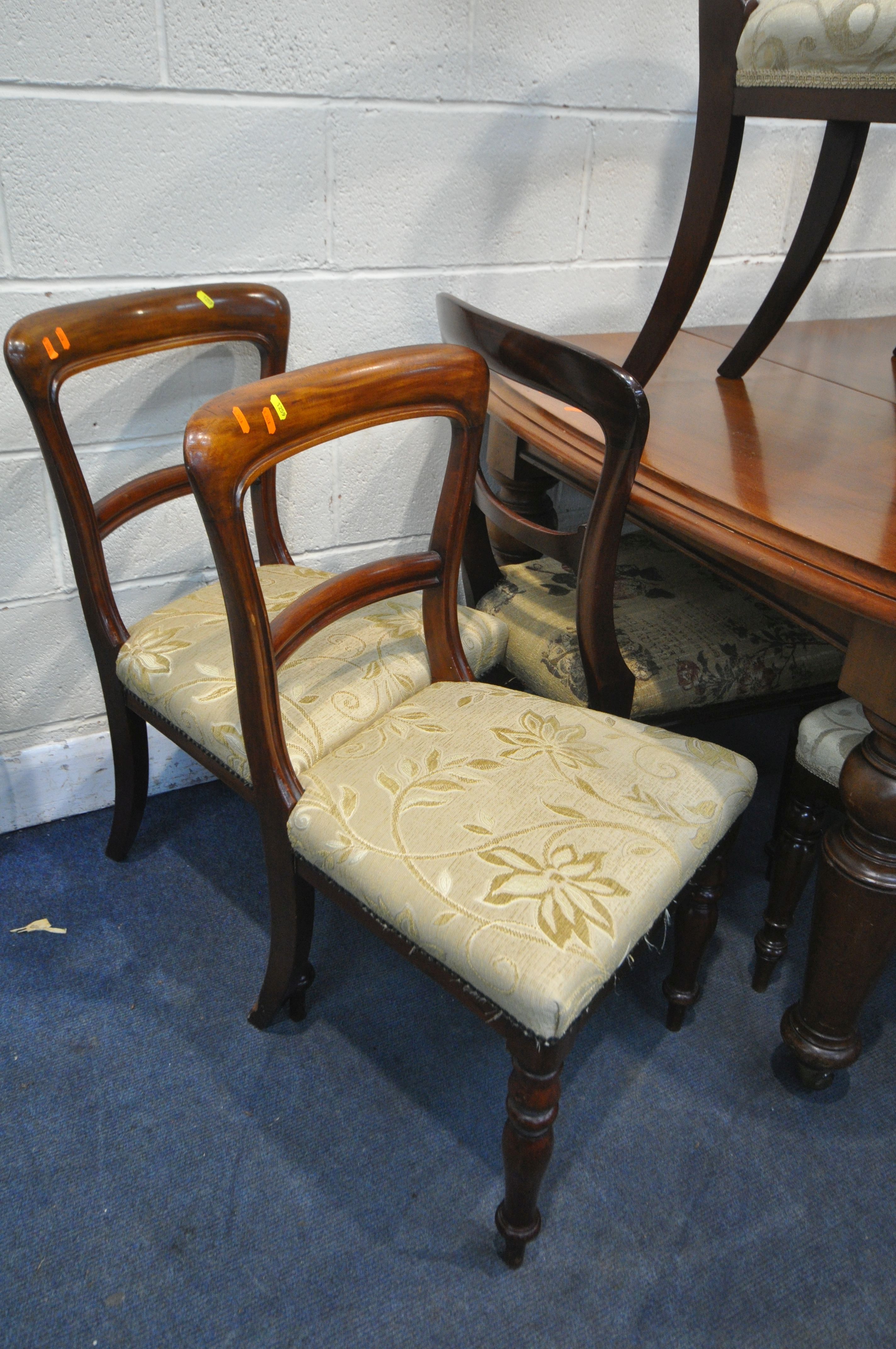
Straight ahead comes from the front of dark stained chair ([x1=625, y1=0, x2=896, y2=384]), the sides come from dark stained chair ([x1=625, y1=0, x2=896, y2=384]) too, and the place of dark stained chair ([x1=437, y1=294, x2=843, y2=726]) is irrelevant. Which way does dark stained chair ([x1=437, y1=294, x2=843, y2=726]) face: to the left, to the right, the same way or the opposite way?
to the left

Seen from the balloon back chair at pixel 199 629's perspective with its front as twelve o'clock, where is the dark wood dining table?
The dark wood dining table is roughly at 11 o'clock from the balloon back chair.

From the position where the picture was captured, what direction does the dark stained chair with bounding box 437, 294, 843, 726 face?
facing away from the viewer and to the right of the viewer

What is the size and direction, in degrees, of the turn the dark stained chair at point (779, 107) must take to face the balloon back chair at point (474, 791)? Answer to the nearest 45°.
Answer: approximately 45° to its right

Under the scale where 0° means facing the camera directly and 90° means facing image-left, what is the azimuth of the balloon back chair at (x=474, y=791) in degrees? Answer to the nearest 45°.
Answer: approximately 315°

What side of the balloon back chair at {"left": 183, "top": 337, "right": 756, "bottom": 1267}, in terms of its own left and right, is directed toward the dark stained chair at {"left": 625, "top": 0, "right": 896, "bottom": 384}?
left
